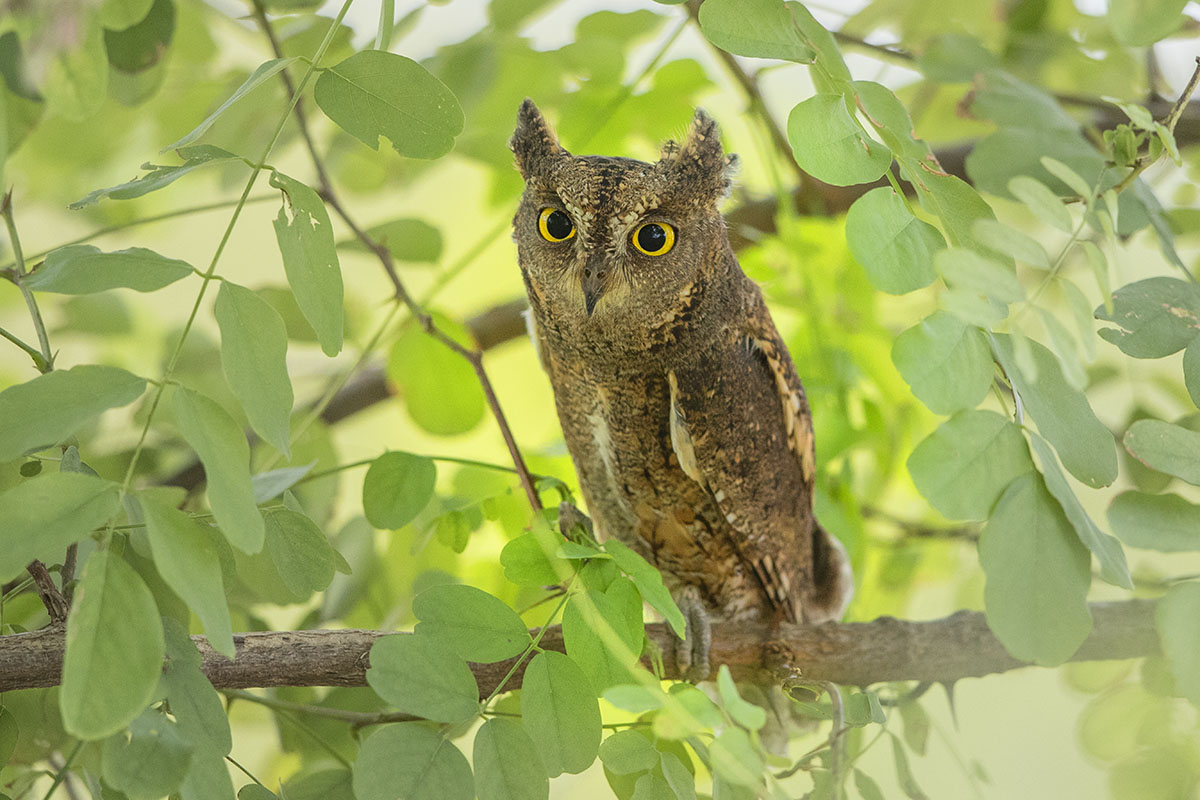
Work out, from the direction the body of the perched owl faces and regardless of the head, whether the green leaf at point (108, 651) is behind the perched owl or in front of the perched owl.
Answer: in front
